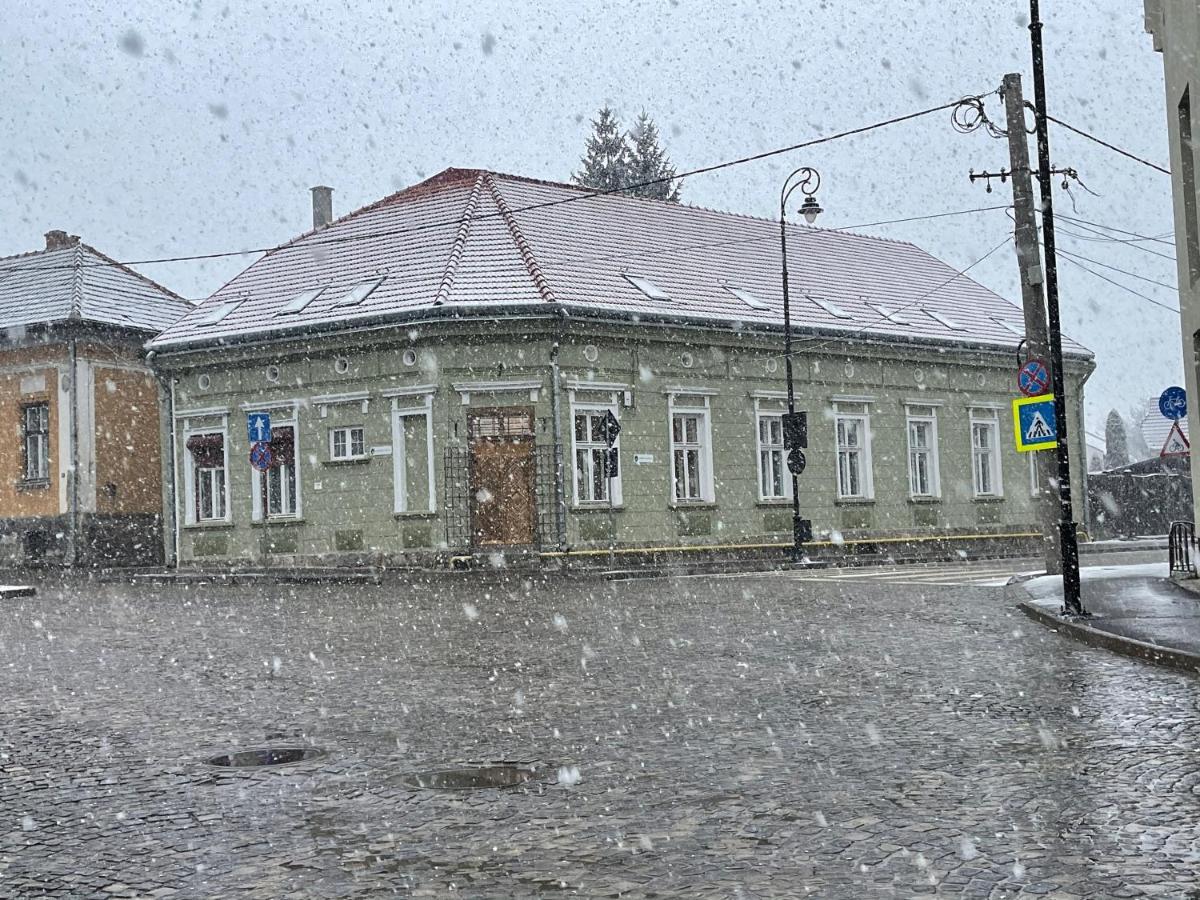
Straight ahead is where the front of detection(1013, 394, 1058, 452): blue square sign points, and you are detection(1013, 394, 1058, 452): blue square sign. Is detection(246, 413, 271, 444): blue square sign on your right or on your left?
on your right

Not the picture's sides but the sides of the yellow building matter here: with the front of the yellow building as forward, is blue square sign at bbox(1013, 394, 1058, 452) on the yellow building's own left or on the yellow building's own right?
on the yellow building's own left

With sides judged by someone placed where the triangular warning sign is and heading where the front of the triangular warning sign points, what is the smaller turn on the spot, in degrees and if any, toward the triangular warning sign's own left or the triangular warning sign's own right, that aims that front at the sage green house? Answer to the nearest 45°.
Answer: approximately 90° to the triangular warning sign's own right

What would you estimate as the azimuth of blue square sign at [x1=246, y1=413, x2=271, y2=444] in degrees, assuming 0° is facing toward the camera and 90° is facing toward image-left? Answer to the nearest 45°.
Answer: approximately 0°

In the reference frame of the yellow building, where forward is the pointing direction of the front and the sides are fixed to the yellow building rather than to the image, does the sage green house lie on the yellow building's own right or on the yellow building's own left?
on the yellow building's own left

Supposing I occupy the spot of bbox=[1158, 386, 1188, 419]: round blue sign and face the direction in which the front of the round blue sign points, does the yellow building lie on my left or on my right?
on my right

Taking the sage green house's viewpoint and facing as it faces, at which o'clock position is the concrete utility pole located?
The concrete utility pole is roughly at 11 o'clock from the sage green house.
